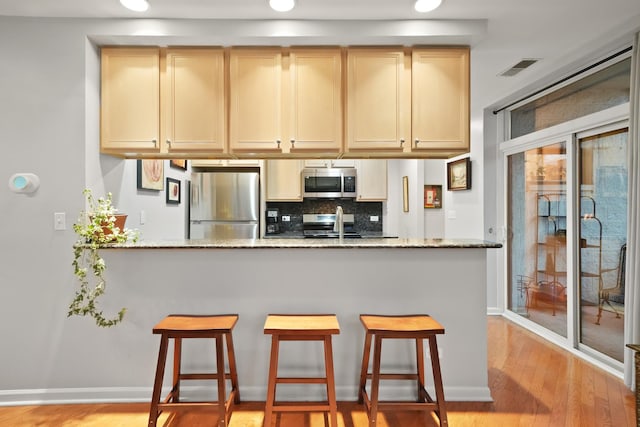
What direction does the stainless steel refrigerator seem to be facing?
toward the camera

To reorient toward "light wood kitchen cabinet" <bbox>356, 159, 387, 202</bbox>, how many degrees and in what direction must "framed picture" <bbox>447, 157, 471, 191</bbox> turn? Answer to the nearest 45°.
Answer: approximately 45° to its right

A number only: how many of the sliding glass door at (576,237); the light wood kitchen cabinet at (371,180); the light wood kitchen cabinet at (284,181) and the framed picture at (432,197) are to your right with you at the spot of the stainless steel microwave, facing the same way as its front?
1

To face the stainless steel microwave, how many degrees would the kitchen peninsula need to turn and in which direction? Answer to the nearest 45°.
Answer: approximately 180°

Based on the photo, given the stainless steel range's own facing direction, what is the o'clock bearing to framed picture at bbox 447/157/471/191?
The framed picture is roughly at 10 o'clock from the stainless steel range.

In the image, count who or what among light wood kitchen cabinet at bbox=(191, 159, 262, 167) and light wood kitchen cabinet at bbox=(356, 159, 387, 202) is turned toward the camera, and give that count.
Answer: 2

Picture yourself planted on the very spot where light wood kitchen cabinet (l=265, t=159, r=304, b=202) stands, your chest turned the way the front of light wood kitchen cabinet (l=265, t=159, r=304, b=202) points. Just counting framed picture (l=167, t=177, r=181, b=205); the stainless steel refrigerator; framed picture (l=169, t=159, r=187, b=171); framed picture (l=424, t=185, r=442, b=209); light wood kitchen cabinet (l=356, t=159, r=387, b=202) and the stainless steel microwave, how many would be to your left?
3

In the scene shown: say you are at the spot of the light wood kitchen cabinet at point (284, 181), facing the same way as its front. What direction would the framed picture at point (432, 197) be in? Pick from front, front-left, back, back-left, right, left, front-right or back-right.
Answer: left

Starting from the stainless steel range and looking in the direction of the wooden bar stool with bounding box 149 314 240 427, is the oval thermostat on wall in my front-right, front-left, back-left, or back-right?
front-right

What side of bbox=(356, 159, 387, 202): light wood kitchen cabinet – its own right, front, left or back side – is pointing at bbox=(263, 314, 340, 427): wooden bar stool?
front

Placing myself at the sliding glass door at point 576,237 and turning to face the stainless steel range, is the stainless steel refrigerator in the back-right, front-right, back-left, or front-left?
front-left

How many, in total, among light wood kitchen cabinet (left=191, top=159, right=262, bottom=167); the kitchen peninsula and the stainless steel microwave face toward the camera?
3

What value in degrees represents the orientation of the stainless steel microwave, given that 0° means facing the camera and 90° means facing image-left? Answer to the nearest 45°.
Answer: approximately 0°

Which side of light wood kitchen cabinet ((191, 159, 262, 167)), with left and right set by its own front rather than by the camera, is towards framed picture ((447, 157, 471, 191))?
left
